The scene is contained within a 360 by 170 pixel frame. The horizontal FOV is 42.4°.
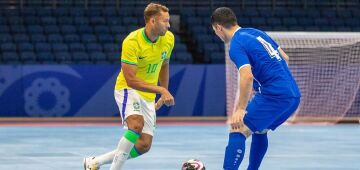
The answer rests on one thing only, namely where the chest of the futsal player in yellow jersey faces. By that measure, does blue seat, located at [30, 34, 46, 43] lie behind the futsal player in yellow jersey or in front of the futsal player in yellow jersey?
behind

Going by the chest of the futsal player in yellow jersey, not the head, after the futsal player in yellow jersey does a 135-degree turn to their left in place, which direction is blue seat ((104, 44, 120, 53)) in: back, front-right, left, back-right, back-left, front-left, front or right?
front

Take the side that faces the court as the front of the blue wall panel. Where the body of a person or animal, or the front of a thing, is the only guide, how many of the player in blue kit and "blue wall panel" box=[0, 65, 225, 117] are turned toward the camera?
1

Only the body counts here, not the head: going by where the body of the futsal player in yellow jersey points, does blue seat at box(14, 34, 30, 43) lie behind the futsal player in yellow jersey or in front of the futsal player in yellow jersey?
behind

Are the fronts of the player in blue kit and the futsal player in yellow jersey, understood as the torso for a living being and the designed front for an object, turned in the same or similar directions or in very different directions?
very different directions

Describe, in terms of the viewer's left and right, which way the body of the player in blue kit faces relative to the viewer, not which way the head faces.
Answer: facing away from the viewer and to the left of the viewer

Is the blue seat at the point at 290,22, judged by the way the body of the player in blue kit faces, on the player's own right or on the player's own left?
on the player's own right

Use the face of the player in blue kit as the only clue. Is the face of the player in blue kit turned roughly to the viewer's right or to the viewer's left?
to the viewer's left

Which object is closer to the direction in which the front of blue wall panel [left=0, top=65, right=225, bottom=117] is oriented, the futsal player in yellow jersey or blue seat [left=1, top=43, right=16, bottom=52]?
the futsal player in yellow jersey

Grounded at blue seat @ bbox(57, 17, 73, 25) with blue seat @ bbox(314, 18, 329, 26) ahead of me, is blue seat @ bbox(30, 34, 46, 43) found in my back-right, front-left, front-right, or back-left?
back-right

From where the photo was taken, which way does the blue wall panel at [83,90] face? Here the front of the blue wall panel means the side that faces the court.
toward the camera

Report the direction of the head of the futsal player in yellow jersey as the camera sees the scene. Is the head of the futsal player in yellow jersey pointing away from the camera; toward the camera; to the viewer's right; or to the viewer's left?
to the viewer's right

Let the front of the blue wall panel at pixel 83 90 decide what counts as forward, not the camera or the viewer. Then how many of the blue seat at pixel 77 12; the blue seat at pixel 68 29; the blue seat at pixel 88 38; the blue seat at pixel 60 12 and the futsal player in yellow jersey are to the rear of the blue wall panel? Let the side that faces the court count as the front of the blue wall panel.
4
